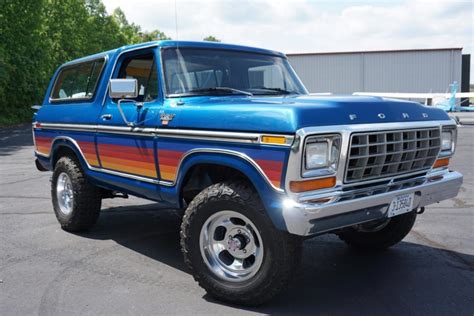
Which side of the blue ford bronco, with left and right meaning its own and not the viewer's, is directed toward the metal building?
left

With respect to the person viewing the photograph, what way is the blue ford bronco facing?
facing the viewer and to the right of the viewer
